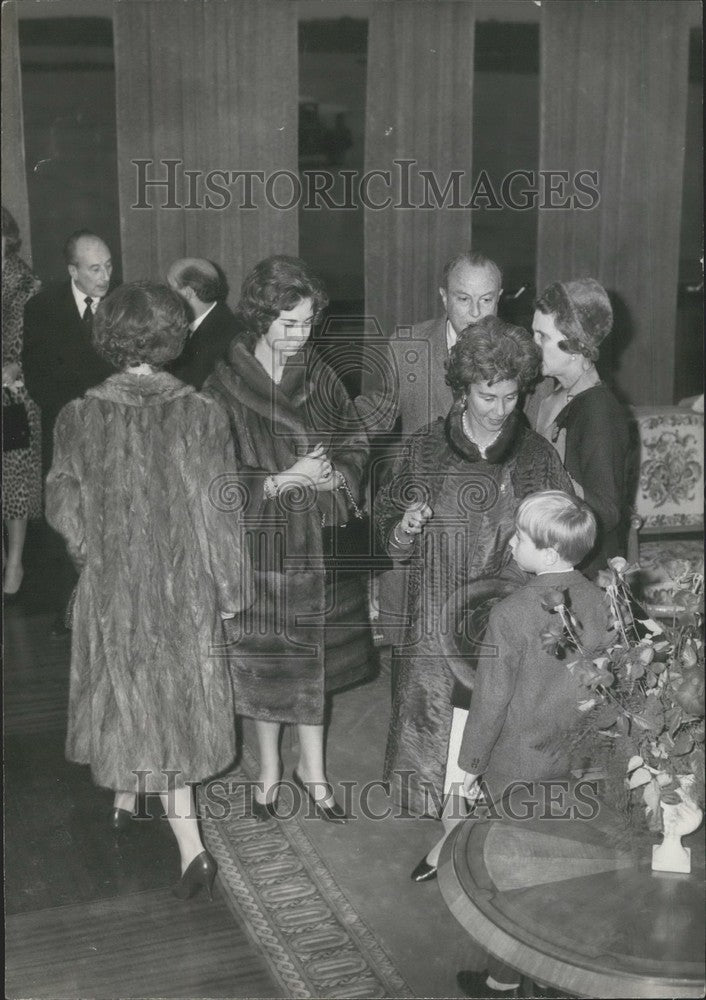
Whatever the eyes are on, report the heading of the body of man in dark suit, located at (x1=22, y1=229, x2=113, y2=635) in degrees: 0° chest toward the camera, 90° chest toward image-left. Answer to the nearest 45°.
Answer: approximately 315°

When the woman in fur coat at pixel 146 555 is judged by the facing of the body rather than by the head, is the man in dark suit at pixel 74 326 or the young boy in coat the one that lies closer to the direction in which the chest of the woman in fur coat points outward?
the man in dark suit

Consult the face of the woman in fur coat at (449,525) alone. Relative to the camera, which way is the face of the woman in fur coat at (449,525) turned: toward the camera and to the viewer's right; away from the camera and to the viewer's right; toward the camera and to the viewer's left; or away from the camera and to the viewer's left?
toward the camera and to the viewer's right

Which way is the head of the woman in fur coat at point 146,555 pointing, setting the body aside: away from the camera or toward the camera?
away from the camera

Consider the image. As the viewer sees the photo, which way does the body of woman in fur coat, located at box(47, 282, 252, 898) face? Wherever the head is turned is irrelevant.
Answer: away from the camera

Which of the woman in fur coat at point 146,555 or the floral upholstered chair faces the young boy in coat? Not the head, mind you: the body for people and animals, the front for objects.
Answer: the floral upholstered chair

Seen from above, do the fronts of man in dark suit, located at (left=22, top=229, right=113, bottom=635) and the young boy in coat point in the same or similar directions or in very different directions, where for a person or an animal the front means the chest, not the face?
very different directions

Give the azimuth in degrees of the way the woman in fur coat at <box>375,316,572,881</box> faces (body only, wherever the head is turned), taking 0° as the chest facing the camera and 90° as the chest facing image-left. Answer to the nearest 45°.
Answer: approximately 0°
